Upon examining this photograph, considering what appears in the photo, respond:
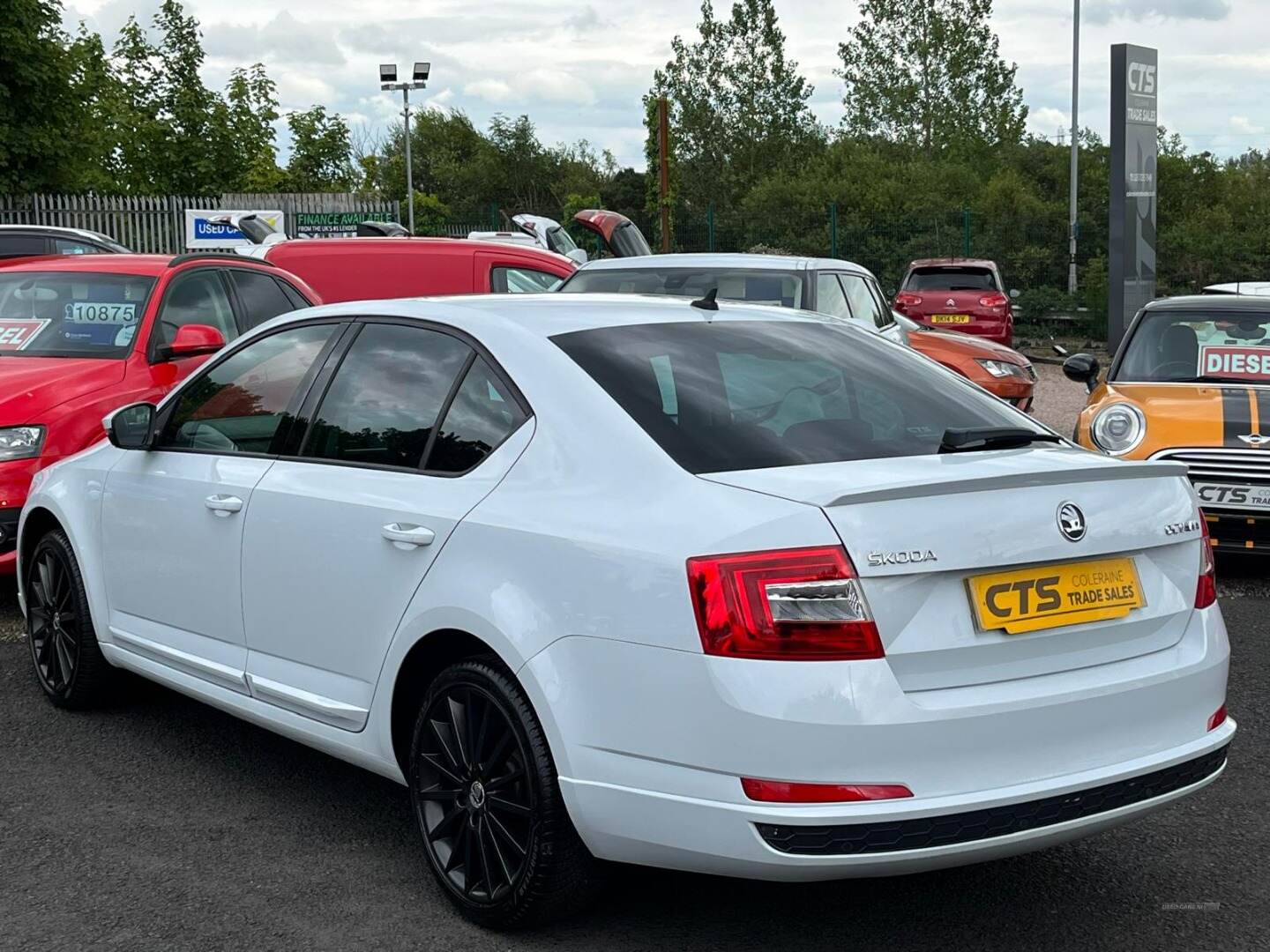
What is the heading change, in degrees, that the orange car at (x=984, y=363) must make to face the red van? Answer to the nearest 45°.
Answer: approximately 135° to its right

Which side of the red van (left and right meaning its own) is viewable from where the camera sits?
right

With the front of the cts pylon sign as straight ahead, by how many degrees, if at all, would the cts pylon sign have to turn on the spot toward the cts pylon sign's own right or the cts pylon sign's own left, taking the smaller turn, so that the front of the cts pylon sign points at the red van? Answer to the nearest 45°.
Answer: approximately 90° to the cts pylon sign's own right

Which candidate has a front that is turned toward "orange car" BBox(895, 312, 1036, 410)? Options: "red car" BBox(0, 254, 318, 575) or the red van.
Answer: the red van

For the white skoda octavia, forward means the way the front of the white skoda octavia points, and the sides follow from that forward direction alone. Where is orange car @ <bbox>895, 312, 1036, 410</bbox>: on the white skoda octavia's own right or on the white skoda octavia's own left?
on the white skoda octavia's own right

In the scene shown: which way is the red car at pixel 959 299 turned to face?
away from the camera

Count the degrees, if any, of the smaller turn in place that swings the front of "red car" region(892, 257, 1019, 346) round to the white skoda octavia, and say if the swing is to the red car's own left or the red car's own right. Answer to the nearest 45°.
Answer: approximately 180°

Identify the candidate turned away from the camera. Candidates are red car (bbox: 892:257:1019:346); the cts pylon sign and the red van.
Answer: the red car

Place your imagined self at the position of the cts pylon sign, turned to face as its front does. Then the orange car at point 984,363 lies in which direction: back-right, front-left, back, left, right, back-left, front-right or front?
front-right

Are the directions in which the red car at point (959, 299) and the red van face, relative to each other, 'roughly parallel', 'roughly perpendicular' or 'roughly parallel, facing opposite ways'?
roughly perpendicular

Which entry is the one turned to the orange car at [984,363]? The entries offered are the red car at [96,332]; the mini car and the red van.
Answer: the red van

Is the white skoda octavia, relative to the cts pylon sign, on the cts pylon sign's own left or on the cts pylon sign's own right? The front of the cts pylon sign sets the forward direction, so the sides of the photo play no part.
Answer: on the cts pylon sign's own right

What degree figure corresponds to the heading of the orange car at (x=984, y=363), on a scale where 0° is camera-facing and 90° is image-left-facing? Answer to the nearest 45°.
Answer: approximately 315°

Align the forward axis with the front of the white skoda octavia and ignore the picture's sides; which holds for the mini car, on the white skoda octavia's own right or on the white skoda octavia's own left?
on the white skoda octavia's own right

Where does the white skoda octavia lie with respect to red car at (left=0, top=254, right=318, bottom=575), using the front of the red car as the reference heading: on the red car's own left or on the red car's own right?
on the red car's own left
